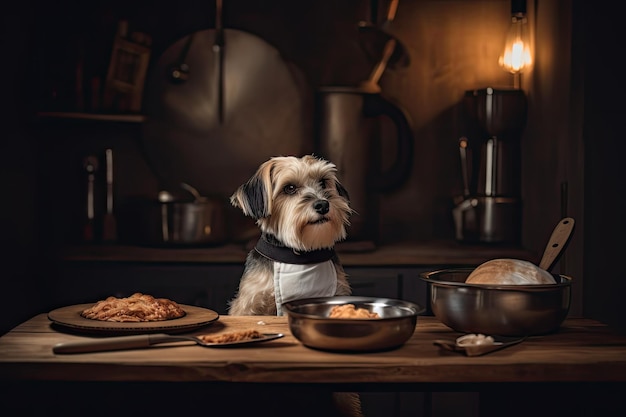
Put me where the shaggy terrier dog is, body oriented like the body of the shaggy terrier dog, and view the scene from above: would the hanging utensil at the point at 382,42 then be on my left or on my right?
on my left

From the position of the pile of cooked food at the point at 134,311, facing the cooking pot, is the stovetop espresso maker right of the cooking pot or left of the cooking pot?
right

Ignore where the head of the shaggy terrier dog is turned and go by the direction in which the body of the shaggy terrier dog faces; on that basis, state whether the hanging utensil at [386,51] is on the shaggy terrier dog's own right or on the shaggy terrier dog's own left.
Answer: on the shaggy terrier dog's own left

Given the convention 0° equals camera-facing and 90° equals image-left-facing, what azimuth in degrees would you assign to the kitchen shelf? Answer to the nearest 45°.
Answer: approximately 0°

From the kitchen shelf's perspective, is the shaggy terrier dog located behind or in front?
in front

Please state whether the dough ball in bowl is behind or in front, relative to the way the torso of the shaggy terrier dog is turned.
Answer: in front

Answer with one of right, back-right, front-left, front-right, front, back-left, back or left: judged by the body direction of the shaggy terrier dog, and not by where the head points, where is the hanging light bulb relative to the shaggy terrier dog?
left

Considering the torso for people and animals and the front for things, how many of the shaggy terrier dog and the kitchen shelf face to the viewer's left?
0

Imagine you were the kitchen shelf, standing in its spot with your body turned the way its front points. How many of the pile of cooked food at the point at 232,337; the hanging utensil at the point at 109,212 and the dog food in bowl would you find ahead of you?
2

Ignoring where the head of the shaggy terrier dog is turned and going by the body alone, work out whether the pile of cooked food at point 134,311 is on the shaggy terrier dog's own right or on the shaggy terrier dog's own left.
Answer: on the shaggy terrier dog's own right

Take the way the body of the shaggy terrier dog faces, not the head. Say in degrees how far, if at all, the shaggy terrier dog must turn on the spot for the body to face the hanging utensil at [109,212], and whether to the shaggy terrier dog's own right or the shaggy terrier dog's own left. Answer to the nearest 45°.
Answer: approximately 180°

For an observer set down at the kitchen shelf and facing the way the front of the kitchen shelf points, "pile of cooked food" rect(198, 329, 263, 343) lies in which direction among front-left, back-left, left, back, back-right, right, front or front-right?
front

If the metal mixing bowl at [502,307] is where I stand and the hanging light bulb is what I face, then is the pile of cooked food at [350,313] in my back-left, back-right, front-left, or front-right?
back-left

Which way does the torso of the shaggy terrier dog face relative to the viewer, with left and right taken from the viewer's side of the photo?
facing the viewer and to the right of the viewer

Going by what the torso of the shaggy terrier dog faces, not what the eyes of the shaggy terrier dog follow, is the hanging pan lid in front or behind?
behind
